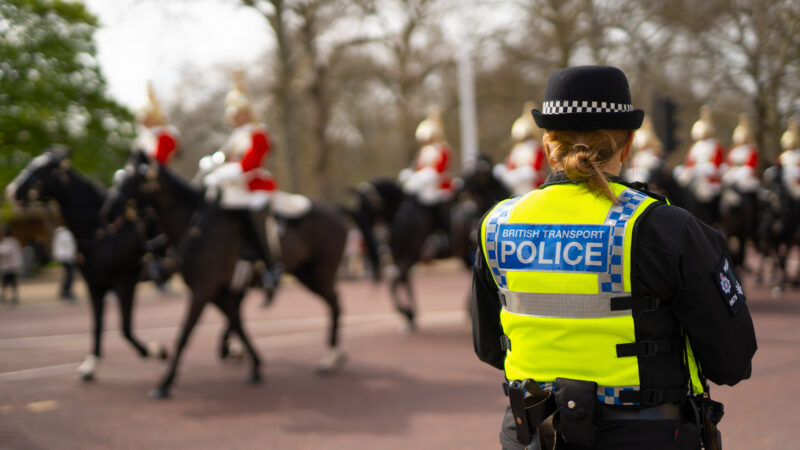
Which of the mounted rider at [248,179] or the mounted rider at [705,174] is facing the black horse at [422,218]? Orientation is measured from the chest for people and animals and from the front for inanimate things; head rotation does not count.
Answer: the mounted rider at [705,174]

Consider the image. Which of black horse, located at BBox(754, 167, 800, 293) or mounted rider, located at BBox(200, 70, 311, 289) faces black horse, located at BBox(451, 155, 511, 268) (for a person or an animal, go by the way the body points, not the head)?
black horse, located at BBox(754, 167, 800, 293)

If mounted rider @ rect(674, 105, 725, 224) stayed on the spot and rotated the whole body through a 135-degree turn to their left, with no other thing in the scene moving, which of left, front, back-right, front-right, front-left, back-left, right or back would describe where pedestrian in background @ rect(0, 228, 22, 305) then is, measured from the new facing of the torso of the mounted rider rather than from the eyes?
back

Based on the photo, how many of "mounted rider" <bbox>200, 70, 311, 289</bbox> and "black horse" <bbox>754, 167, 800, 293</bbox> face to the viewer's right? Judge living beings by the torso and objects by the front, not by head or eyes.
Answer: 0

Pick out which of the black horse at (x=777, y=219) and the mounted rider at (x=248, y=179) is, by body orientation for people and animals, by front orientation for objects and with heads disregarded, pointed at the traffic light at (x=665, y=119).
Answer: the black horse

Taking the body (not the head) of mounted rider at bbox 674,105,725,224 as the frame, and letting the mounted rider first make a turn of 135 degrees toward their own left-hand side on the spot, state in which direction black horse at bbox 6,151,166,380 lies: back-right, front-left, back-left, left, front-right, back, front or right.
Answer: back-right

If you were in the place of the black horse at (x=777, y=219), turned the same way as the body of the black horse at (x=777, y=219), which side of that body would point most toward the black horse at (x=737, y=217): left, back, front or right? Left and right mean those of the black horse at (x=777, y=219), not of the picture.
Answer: front

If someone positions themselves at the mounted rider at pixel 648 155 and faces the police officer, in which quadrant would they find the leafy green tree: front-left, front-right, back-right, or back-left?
front-right

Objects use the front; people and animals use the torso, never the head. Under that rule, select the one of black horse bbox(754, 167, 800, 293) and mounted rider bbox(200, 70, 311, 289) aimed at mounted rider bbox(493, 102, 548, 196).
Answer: the black horse

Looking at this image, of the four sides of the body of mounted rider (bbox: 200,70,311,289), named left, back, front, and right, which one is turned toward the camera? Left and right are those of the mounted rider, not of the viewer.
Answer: left

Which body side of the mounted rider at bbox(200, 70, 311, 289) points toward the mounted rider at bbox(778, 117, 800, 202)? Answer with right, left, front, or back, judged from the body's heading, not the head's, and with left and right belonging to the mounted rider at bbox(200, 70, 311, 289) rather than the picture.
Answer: back

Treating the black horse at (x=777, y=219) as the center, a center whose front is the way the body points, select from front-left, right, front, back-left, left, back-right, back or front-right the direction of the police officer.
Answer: front-left

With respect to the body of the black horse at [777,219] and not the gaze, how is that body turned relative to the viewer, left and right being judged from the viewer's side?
facing the viewer and to the left of the viewer

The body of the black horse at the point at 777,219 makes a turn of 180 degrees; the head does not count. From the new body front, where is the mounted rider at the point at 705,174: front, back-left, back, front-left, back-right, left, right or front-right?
back

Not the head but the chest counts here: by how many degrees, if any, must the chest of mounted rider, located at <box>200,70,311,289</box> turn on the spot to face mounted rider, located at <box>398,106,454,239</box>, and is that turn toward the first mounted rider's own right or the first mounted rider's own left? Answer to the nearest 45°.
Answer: approximately 135° to the first mounted rider's own right

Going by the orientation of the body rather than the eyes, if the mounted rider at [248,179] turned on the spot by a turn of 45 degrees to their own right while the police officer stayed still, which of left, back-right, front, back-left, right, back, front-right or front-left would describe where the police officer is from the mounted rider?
back-left

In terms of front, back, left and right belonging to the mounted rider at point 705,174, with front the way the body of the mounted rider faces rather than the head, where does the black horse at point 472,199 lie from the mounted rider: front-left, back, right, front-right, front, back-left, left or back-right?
front

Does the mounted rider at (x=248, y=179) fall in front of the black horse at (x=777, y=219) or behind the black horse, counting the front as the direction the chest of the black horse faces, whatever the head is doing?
in front

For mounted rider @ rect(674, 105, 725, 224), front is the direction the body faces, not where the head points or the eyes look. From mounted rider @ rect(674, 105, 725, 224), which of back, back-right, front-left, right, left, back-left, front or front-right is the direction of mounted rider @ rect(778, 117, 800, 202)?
back
